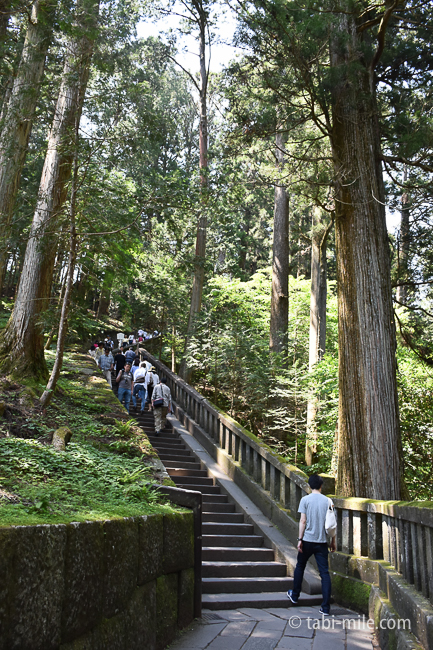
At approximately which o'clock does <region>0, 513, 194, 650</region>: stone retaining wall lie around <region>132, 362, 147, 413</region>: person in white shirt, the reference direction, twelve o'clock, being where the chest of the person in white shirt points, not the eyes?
The stone retaining wall is roughly at 6 o'clock from the person in white shirt.

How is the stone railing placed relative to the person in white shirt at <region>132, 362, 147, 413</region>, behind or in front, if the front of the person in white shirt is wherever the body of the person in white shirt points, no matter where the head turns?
behind

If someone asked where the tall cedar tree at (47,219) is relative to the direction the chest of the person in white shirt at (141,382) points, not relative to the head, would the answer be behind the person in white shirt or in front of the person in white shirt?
behind

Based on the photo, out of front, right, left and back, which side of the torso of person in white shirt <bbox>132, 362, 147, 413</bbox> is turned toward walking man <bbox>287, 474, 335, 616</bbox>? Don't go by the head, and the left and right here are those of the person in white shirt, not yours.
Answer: back

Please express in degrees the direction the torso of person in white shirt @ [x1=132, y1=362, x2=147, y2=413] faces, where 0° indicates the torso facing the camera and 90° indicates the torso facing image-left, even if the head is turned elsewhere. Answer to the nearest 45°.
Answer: approximately 180°

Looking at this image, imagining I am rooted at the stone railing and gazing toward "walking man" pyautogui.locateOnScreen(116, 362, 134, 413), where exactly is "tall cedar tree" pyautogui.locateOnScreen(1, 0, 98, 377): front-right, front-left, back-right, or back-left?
front-left

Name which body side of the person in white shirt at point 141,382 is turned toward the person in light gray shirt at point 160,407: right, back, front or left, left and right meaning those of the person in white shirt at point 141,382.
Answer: back

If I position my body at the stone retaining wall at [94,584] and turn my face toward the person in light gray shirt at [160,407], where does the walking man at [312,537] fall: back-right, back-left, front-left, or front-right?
front-right

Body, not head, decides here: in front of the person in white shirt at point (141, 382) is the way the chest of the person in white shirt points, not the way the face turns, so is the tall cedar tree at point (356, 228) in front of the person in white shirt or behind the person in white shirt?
behind
